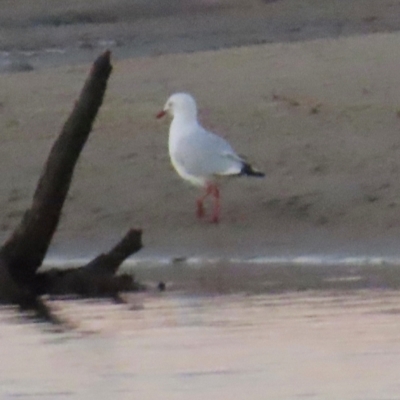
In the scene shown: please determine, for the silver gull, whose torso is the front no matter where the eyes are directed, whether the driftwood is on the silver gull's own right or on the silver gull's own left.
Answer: on the silver gull's own left

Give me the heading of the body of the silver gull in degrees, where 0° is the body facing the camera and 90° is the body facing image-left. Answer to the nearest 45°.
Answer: approximately 90°
